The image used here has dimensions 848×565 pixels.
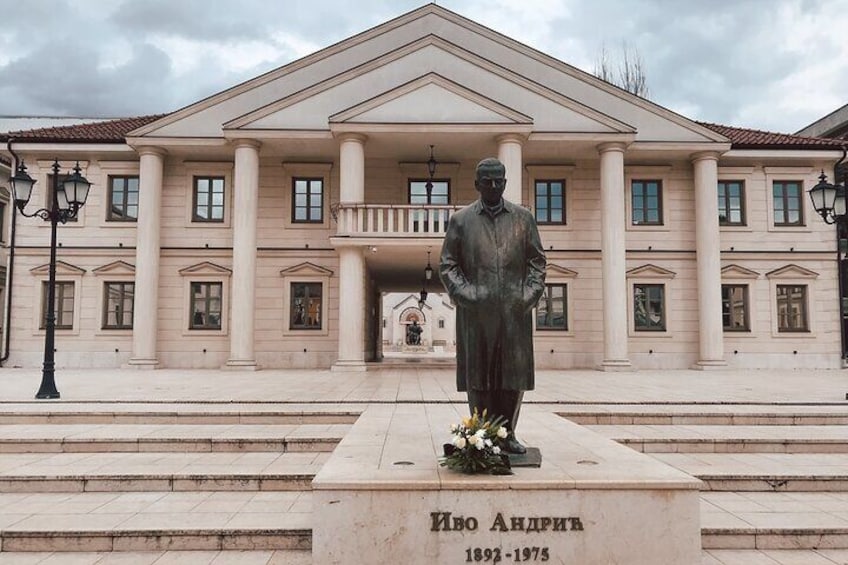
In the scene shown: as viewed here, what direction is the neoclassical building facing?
toward the camera

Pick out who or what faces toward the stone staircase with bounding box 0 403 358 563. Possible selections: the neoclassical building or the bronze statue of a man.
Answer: the neoclassical building

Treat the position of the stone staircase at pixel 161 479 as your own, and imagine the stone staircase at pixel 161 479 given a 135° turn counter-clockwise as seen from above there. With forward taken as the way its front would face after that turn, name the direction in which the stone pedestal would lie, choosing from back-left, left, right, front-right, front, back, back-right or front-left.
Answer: right

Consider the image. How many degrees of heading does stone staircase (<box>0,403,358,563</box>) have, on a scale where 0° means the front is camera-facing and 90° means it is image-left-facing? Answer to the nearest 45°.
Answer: approximately 0°

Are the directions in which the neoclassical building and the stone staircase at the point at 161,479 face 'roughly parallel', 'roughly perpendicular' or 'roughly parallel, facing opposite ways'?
roughly parallel

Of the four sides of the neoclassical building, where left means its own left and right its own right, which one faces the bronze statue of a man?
front

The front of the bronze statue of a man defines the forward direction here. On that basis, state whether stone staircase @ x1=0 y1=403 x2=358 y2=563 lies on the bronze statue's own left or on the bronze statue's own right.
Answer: on the bronze statue's own right

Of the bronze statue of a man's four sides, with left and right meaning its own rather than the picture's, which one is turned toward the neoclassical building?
back

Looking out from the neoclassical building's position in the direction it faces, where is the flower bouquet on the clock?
The flower bouquet is roughly at 12 o'clock from the neoclassical building.

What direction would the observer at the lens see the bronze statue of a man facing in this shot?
facing the viewer

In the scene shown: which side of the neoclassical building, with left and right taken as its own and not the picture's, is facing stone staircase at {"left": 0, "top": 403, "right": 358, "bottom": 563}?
front

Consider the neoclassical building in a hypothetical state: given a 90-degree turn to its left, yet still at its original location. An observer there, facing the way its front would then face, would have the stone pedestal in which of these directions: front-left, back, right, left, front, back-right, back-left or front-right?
right

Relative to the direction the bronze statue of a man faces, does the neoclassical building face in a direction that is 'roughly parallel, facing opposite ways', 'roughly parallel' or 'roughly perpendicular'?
roughly parallel

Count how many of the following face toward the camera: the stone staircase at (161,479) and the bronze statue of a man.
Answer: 2
